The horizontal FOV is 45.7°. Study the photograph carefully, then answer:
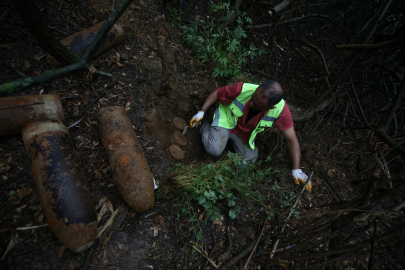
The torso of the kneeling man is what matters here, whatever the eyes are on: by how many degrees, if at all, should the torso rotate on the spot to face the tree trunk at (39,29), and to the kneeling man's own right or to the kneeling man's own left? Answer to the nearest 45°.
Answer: approximately 45° to the kneeling man's own right

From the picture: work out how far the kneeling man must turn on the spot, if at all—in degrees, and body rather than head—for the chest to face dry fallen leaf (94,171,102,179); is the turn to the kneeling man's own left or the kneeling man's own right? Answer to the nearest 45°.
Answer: approximately 45° to the kneeling man's own right

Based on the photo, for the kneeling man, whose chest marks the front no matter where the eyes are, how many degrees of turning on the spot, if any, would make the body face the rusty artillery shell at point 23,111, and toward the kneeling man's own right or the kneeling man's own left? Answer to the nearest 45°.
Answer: approximately 45° to the kneeling man's own right

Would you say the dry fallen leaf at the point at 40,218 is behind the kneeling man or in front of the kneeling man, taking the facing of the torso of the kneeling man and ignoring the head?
in front

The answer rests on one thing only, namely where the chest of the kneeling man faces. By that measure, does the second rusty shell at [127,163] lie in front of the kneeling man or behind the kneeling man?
in front
